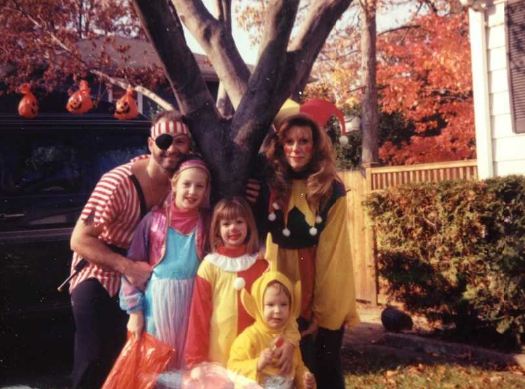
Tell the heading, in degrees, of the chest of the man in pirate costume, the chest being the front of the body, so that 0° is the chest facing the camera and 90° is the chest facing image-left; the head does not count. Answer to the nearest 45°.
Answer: approximately 315°

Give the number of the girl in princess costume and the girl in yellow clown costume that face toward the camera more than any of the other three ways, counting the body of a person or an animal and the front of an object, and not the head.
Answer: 2

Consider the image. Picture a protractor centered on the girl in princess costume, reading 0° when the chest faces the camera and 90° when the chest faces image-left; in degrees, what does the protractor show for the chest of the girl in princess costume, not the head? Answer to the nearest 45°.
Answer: approximately 0°

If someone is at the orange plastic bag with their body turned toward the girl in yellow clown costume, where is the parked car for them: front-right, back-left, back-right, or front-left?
back-left
